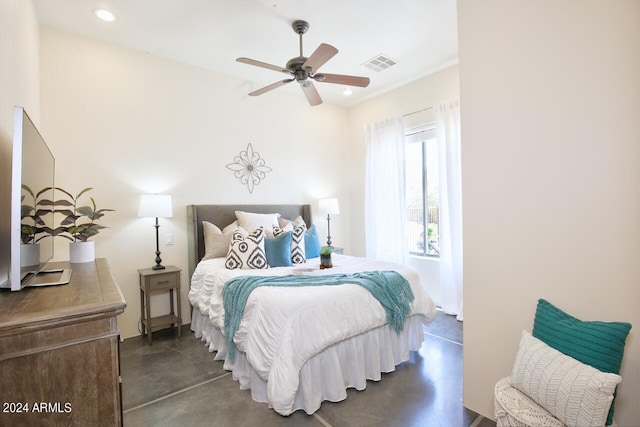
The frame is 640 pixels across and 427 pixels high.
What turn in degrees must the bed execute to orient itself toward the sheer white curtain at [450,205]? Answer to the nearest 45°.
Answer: approximately 90° to its left

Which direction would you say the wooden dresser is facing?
to the viewer's right

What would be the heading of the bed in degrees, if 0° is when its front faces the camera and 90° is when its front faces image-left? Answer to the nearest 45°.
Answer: approximately 315°

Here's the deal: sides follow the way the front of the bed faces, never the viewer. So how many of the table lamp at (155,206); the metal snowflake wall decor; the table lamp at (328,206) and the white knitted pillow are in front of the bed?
1

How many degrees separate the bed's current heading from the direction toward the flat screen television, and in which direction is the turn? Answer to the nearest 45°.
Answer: approximately 90° to its right

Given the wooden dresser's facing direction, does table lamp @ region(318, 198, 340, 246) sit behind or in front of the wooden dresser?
in front

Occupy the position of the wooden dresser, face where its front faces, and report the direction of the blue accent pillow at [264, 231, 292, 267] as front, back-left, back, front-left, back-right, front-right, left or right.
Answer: front-left

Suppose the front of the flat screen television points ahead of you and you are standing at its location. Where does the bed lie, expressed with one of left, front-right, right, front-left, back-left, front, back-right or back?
front

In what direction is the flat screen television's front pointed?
to the viewer's right

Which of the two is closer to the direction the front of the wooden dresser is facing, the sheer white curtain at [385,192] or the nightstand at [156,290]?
the sheer white curtain

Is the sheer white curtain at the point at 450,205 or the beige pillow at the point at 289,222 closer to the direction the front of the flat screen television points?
the sheer white curtain

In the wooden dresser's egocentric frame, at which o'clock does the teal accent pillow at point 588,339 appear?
The teal accent pillow is roughly at 1 o'clock from the wooden dresser.

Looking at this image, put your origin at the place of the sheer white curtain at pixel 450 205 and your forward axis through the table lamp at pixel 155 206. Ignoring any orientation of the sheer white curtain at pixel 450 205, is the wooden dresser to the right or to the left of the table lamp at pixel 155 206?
left

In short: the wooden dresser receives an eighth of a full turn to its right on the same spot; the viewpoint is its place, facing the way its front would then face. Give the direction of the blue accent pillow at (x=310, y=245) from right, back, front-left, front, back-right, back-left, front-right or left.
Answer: left

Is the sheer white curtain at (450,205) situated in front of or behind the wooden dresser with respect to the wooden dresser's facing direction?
in front

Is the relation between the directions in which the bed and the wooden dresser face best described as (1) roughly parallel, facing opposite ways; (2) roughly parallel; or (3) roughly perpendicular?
roughly perpendicular
